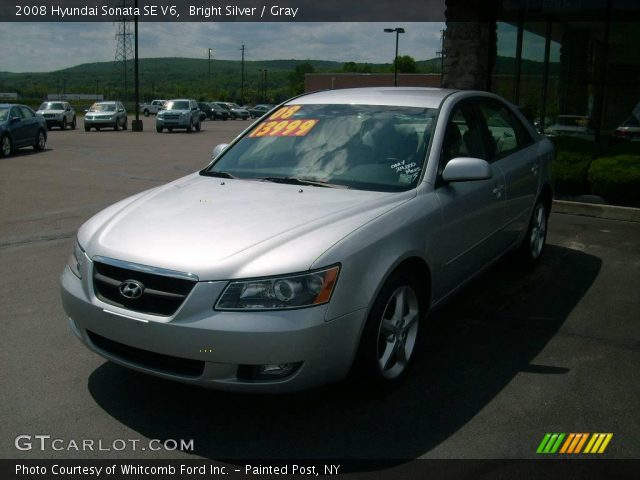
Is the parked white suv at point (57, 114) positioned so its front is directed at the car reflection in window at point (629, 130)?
no

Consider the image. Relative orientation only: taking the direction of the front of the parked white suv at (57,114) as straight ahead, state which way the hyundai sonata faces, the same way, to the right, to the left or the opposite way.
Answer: the same way

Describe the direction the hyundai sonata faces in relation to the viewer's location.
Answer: facing the viewer and to the left of the viewer

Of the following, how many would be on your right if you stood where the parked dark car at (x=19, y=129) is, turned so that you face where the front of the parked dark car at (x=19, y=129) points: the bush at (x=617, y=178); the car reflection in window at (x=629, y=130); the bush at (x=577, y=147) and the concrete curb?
0

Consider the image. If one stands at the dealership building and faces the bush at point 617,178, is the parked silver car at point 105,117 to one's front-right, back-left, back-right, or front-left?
back-right

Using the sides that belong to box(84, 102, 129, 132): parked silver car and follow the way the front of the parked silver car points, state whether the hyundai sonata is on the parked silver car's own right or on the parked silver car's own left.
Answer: on the parked silver car's own left

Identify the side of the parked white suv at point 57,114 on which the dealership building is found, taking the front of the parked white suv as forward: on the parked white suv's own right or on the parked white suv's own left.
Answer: on the parked white suv's own left

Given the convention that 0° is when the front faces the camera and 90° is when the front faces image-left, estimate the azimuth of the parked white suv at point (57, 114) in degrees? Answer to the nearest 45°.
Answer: approximately 45°

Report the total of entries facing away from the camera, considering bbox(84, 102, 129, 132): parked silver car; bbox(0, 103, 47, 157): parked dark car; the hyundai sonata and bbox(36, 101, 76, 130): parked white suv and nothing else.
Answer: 0

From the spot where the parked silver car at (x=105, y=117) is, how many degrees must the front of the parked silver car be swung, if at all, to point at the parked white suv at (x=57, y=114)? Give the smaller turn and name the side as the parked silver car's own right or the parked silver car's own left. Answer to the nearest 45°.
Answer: approximately 45° to the parked silver car's own right

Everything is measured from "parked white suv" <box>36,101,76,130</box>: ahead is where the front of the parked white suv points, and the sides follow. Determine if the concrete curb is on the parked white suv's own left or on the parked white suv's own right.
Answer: on the parked white suv's own left

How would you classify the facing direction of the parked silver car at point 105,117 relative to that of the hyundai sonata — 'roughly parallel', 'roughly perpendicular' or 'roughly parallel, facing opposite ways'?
roughly parallel
